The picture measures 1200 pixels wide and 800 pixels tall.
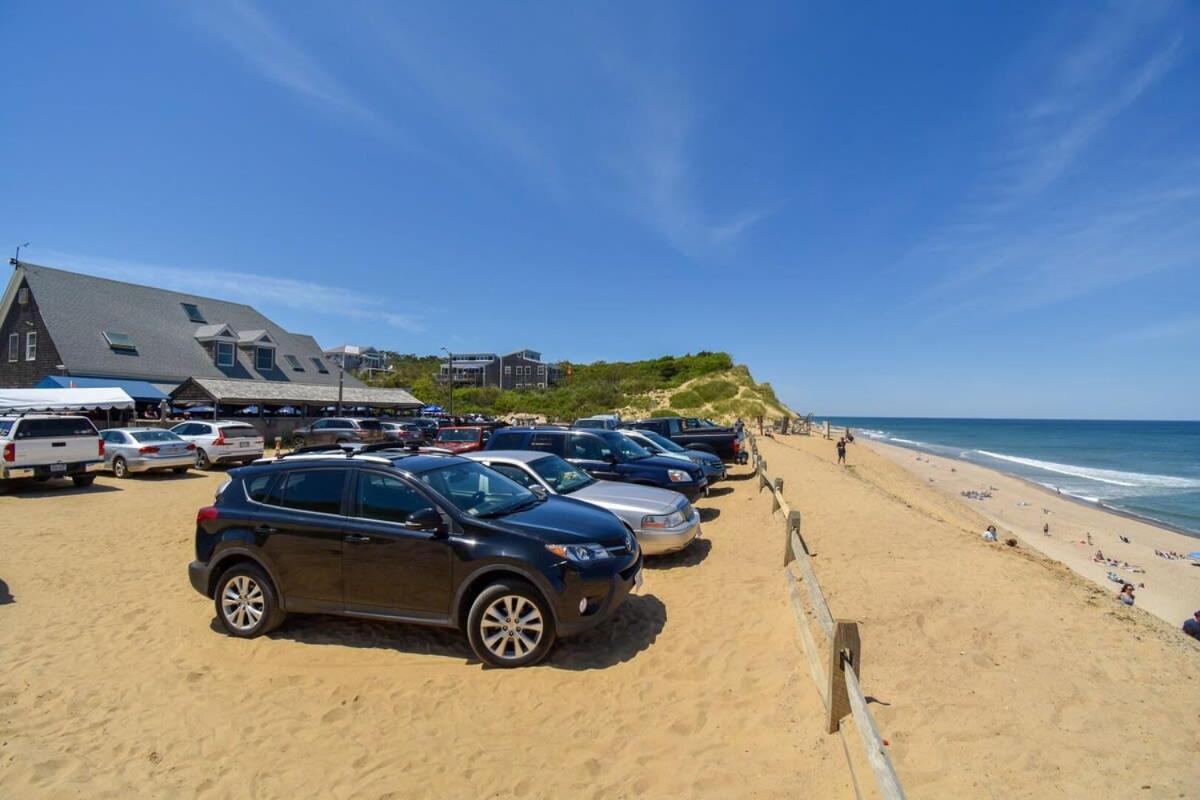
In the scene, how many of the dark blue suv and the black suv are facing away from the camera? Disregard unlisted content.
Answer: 0

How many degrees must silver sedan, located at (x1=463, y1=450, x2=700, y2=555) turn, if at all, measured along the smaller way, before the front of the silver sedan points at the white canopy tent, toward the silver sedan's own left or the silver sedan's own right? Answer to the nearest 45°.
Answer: approximately 180°

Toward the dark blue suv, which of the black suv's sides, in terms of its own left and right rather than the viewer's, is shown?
left

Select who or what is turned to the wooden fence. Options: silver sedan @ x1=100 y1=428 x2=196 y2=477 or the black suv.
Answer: the black suv

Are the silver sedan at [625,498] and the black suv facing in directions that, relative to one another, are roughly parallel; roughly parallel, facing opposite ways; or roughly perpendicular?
roughly parallel

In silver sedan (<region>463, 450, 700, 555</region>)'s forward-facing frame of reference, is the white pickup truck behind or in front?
behind

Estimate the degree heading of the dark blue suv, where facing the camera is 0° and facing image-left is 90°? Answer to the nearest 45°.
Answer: approximately 315°

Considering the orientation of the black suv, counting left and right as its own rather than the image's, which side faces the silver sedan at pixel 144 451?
back

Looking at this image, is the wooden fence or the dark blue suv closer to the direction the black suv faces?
the wooden fence

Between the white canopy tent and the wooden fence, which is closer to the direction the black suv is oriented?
the wooden fence

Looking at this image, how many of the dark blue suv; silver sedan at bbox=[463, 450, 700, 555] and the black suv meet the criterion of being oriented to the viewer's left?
0

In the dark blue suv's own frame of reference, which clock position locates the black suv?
The black suv is roughly at 2 o'clock from the dark blue suv.

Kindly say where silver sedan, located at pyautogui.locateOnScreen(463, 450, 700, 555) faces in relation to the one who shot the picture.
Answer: facing the viewer and to the right of the viewer

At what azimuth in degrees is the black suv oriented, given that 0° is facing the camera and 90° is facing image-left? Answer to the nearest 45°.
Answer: approximately 315°

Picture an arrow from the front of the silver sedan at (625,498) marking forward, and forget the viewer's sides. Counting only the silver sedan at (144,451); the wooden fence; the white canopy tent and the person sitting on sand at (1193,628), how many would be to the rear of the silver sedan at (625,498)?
2

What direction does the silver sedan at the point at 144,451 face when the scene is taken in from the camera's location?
facing away from the viewer and to the left of the viewer

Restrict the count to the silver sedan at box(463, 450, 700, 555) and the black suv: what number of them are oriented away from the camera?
0

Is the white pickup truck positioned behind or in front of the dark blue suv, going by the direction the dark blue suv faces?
behind
